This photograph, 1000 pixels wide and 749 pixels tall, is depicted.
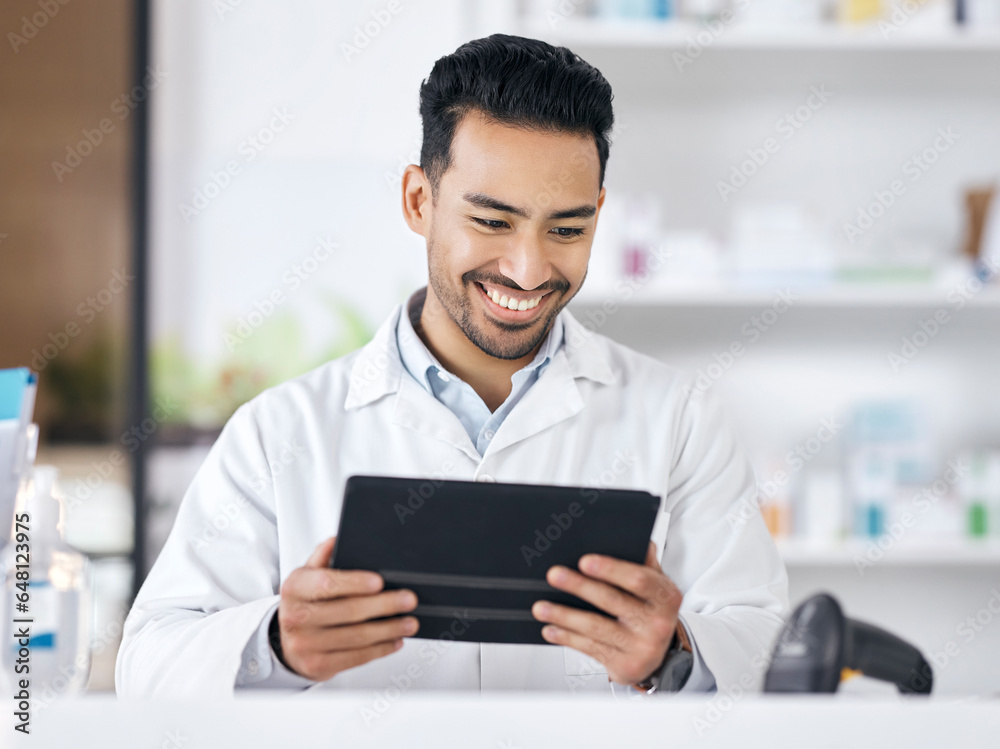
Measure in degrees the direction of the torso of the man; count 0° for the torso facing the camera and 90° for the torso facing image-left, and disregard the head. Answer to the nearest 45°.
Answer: approximately 0°

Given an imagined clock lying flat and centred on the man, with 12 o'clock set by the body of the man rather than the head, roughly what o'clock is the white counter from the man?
The white counter is roughly at 12 o'clock from the man.

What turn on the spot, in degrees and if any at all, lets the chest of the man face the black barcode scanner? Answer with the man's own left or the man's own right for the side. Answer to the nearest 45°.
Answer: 0° — they already face it

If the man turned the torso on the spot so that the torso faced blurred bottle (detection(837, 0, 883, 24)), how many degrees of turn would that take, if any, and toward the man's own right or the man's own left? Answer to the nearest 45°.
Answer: approximately 135° to the man's own left
